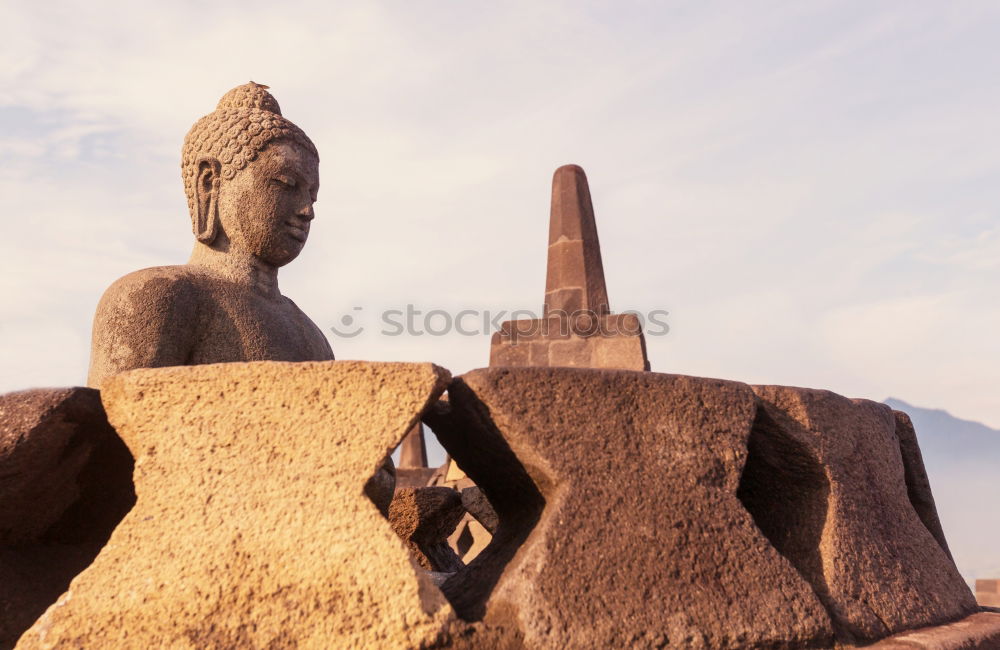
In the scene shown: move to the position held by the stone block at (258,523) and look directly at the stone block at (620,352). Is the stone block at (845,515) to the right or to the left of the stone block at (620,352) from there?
right

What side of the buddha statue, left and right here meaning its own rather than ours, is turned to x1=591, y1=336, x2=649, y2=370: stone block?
left

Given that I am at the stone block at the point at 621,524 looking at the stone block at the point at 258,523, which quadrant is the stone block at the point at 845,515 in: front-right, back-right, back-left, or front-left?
back-right

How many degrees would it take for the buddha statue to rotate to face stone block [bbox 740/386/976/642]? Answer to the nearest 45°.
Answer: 0° — it already faces it

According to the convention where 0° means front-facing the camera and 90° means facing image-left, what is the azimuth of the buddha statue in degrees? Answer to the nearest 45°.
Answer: approximately 315°

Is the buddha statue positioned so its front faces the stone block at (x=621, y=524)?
yes
